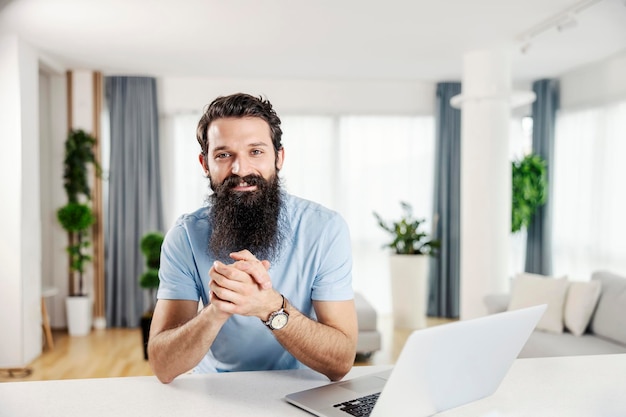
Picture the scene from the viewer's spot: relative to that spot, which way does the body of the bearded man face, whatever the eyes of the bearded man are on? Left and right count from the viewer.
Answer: facing the viewer

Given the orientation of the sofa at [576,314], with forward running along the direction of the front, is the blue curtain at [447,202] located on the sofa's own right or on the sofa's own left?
on the sofa's own right

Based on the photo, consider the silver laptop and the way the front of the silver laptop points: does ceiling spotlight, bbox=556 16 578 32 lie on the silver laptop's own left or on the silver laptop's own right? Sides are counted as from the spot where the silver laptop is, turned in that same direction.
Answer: on the silver laptop's own right

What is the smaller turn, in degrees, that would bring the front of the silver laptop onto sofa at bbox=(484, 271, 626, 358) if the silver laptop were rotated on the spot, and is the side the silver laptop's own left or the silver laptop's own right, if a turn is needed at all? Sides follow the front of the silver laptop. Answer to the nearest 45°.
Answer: approximately 45° to the silver laptop's own right

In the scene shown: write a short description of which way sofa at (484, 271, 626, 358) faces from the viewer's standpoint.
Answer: facing the viewer and to the left of the viewer

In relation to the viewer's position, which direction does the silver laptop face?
facing away from the viewer and to the left of the viewer

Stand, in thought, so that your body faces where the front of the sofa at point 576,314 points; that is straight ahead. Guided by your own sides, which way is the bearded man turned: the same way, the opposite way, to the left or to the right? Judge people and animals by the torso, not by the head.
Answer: to the left

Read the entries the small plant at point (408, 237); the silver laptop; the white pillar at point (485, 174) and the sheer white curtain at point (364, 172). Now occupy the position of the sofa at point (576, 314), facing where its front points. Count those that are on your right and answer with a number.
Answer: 3

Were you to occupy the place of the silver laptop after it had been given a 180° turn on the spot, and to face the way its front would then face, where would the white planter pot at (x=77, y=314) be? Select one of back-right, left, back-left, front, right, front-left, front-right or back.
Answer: back

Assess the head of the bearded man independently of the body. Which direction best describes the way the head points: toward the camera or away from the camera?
toward the camera

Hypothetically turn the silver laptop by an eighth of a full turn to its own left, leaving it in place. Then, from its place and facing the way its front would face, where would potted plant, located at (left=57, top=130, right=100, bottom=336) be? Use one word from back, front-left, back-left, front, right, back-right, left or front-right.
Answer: front-right

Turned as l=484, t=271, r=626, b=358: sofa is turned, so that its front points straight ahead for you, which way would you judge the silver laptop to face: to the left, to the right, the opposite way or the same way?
to the right

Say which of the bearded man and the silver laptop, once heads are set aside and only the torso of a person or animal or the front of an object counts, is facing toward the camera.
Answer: the bearded man

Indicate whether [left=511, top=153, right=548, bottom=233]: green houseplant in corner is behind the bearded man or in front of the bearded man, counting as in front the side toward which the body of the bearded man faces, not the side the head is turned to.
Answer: behind

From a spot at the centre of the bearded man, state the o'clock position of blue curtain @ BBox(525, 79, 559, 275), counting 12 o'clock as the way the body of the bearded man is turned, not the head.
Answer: The blue curtain is roughly at 7 o'clock from the bearded man.

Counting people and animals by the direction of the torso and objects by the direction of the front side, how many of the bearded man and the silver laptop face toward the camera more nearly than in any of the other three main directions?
1
